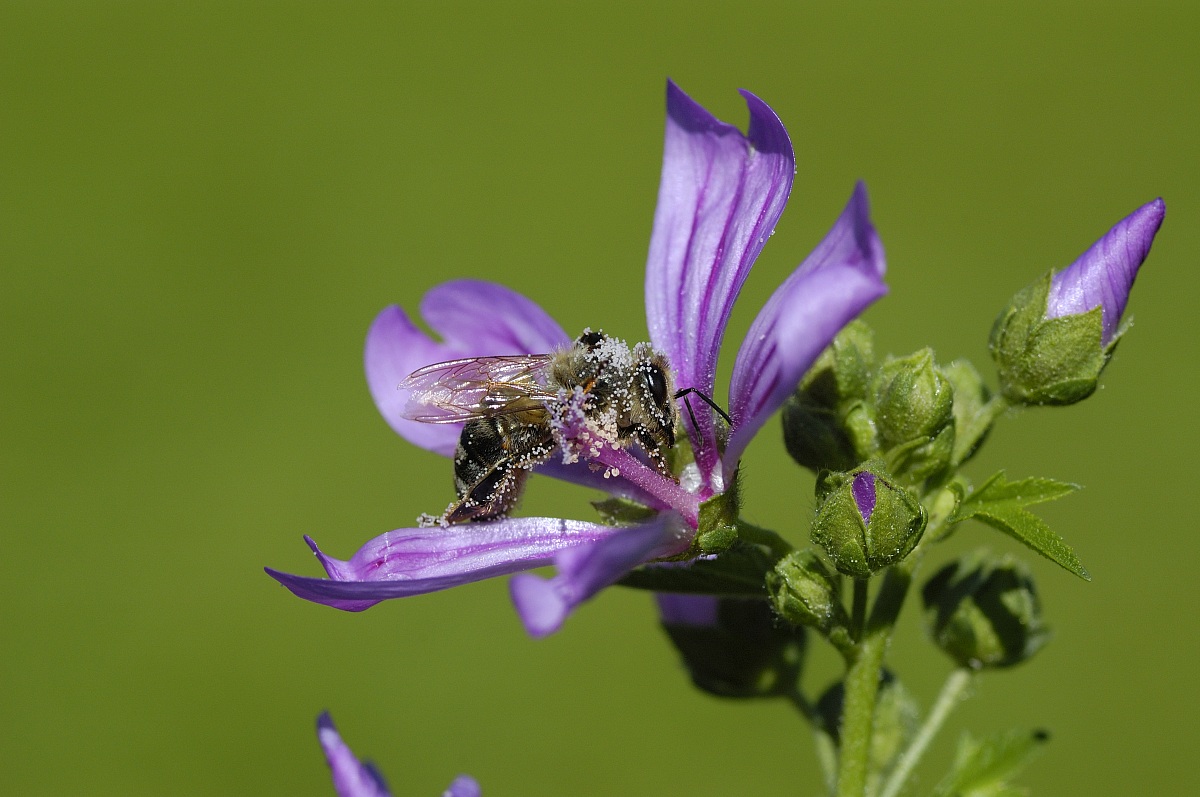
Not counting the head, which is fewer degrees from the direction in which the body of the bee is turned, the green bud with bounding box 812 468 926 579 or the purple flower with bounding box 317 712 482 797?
the green bud

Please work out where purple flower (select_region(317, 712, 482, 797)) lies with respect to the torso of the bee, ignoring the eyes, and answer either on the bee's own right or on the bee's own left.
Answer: on the bee's own right

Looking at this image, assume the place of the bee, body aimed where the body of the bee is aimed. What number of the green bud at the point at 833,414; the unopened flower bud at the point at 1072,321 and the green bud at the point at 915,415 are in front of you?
3

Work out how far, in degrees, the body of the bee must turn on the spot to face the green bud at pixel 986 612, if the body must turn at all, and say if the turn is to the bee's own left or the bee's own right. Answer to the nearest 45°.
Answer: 0° — it already faces it

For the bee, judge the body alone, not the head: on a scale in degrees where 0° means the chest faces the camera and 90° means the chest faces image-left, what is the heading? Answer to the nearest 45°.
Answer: approximately 270°

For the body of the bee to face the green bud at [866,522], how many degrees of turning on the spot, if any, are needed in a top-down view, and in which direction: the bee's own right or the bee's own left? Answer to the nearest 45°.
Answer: approximately 45° to the bee's own right

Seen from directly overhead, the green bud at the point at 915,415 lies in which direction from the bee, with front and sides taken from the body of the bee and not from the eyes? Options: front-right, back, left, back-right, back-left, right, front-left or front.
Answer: front

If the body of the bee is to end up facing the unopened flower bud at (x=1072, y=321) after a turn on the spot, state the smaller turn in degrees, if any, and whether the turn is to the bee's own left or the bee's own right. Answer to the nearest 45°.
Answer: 0° — it already faces it
